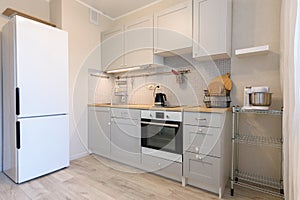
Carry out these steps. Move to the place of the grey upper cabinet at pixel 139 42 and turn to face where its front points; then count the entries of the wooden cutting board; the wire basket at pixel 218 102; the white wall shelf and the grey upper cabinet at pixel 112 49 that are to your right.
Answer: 1

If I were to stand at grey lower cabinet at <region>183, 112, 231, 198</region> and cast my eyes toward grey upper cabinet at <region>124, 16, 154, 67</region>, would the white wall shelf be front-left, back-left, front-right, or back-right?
back-right

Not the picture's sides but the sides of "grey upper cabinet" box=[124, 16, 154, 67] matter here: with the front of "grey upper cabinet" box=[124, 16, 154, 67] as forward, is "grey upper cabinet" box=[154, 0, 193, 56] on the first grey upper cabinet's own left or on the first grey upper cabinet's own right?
on the first grey upper cabinet's own left

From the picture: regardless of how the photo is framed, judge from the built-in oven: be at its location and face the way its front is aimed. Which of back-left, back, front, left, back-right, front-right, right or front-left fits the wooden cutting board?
back-left

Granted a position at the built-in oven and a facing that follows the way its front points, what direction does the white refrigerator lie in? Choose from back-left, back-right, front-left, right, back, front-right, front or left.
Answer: front-right

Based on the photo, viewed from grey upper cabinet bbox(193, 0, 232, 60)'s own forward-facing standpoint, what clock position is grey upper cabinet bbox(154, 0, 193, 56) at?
grey upper cabinet bbox(154, 0, 193, 56) is roughly at 2 o'clock from grey upper cabinet bbox(193, 0, 232, 60).

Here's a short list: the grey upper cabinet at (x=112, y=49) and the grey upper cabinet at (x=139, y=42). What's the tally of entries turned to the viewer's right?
0

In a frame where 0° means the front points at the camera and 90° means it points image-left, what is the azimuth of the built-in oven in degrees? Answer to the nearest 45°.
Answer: approximately 45°

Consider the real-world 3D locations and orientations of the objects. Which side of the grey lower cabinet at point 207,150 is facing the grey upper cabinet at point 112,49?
right

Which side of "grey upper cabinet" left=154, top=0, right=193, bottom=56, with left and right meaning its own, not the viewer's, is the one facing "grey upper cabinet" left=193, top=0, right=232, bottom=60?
left

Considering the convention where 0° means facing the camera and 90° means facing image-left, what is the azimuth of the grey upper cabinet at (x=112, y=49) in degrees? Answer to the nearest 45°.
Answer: approximately 45°
